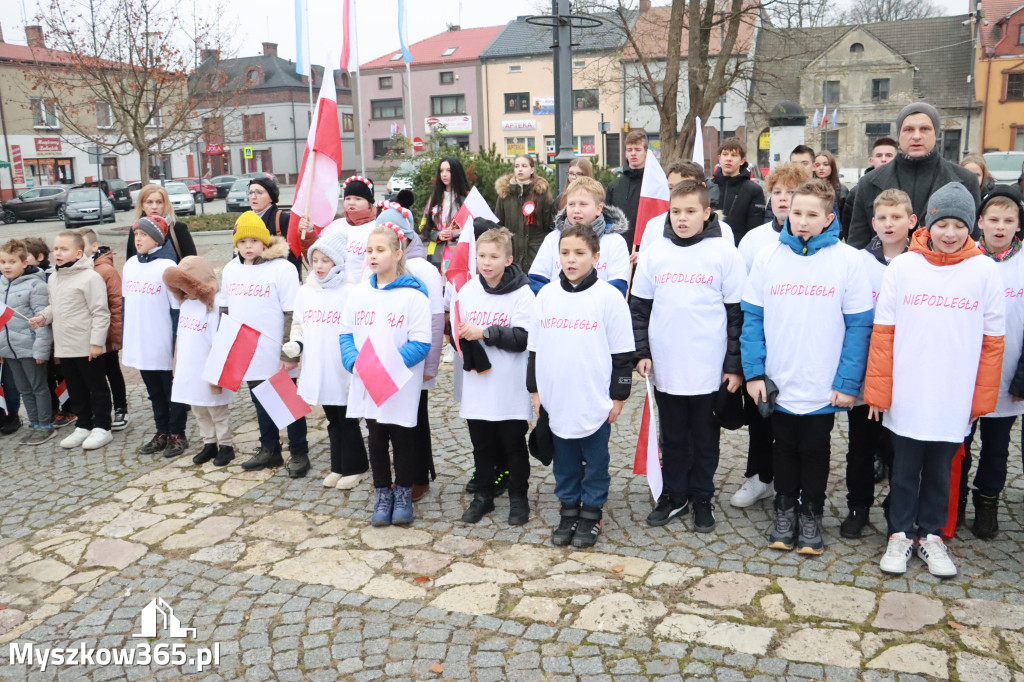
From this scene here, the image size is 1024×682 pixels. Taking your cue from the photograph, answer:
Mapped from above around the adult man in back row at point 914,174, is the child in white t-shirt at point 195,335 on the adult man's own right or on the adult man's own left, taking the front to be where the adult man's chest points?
on the adult man's own right

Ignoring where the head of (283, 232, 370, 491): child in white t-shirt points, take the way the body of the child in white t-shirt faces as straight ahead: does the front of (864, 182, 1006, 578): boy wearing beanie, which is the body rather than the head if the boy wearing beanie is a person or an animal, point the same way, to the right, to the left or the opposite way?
the same way

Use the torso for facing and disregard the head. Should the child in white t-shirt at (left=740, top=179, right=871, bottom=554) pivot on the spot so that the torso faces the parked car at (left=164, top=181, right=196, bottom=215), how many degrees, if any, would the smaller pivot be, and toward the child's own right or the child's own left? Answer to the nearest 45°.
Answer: approximately 135° to the child's own right

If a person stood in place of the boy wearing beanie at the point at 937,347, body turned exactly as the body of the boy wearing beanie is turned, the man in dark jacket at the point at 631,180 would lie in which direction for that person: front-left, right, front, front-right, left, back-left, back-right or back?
back-right

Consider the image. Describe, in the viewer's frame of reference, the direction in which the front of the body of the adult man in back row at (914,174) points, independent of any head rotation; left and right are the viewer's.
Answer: facing the viewer

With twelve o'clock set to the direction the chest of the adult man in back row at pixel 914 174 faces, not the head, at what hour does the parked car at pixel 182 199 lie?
The parked car is roughly at 4 o'clock from the adult man in back row.

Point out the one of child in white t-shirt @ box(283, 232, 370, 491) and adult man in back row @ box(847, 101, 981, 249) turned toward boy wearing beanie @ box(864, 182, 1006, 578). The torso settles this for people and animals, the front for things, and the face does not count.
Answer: the adult man in back row

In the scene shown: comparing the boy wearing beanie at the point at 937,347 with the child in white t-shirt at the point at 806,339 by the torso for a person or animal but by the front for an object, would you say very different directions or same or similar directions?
same or similar directions

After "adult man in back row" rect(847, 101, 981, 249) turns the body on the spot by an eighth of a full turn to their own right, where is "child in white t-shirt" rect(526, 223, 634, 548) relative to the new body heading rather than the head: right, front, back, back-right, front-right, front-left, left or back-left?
front

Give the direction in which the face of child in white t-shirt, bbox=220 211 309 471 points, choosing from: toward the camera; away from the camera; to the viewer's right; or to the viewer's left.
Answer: toward the camera

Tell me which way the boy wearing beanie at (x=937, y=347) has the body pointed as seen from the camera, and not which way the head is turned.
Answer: toward the camera
